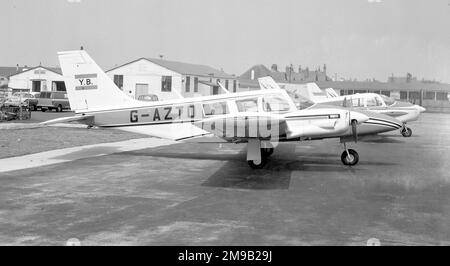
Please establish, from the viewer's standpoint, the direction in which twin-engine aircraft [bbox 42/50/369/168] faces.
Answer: facing to the right of the viewer

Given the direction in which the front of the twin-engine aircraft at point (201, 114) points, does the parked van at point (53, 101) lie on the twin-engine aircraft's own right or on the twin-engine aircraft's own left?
on the twin-engine aircraft's own left

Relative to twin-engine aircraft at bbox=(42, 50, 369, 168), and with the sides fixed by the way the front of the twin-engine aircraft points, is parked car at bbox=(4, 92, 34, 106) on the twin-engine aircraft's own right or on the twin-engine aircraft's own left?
on the twin-engine aircraft's own left
